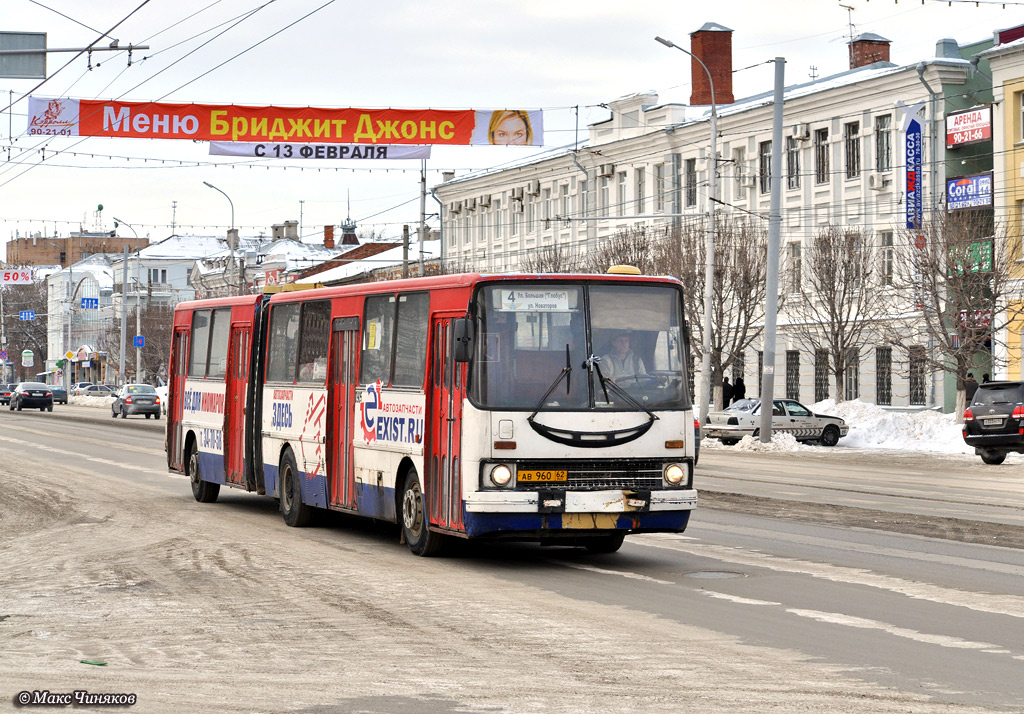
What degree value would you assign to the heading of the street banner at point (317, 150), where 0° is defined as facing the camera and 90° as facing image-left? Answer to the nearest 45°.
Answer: approximately 0°

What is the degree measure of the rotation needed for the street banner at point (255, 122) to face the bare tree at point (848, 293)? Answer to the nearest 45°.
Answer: approximately 135° to its left

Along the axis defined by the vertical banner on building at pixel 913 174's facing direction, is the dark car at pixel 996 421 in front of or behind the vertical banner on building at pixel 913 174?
in front

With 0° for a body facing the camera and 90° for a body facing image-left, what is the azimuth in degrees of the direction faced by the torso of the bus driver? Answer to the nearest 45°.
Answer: approximately 315°

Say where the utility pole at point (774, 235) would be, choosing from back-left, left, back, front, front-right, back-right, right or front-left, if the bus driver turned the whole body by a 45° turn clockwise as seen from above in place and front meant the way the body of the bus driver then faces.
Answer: back

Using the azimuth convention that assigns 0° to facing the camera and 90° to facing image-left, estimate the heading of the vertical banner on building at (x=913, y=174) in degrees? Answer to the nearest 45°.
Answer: approximately 0°

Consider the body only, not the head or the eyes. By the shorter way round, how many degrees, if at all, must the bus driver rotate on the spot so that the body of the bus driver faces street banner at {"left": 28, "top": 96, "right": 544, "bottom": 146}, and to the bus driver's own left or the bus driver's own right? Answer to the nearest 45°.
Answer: approximately 180°

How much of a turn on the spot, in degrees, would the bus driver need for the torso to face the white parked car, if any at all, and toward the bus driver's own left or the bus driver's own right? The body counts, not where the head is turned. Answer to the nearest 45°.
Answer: approximately 135° to the bus driver's own left
